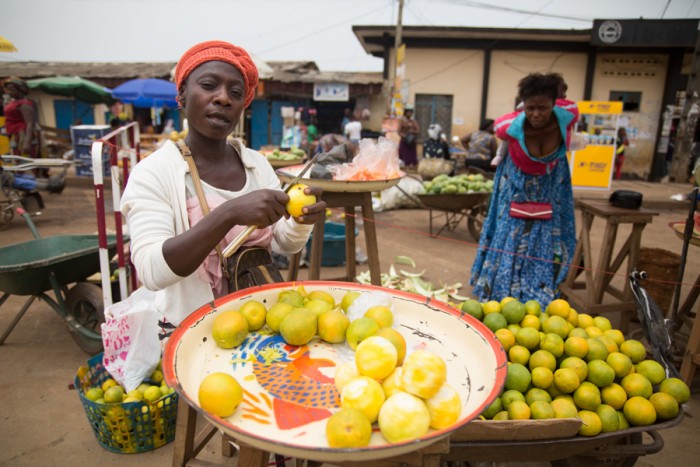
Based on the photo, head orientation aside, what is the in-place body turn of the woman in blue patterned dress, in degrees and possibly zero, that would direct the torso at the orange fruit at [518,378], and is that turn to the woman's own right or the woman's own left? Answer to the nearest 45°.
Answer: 0° — they already face it

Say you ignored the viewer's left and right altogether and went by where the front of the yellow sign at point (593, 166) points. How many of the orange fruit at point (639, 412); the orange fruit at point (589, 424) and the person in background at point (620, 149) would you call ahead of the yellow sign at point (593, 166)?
2

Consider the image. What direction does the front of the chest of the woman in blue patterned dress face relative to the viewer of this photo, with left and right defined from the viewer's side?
facing the viewer

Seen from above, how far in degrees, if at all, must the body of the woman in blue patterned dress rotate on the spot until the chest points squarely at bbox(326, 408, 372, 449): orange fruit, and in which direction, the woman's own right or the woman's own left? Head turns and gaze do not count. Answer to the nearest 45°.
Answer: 0° — they already face it

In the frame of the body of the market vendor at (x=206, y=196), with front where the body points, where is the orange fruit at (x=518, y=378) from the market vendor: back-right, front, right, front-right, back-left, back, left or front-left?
front-left

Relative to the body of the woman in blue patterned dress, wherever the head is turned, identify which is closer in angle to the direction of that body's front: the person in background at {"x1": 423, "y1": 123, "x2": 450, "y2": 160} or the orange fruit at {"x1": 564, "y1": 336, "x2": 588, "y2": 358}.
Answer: the orange fruit

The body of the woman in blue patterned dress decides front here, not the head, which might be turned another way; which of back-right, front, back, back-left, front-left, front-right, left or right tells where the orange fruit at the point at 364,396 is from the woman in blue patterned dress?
front

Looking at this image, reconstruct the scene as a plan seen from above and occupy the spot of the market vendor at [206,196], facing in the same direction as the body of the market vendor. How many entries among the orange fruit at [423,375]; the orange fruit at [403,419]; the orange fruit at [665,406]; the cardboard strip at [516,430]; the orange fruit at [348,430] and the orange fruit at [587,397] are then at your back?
0

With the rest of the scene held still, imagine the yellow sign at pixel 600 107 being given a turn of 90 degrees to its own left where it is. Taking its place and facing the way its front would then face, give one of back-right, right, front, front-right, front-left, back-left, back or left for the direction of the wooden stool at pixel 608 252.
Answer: right

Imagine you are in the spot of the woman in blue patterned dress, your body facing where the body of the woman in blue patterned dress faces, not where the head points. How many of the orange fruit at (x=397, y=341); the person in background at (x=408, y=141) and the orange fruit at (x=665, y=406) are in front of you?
2

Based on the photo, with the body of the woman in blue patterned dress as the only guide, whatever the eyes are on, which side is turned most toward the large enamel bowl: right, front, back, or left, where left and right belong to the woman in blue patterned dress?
front

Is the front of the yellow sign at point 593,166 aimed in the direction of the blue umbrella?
no

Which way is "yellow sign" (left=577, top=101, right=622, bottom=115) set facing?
toward the camera

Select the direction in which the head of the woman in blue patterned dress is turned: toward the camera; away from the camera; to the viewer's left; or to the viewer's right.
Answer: toward the camera

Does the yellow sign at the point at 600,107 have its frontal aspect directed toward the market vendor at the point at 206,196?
yes

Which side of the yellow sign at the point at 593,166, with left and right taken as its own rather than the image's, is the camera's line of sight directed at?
front

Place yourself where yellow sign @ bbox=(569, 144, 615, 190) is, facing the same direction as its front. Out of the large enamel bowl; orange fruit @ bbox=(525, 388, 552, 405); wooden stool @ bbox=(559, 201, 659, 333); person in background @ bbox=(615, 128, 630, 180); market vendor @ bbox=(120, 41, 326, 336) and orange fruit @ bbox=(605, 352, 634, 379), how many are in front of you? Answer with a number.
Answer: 5

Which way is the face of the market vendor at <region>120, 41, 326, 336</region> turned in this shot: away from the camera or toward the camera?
toward the camera

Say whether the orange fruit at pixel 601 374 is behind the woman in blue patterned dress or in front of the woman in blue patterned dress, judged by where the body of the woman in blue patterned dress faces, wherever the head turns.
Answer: in front

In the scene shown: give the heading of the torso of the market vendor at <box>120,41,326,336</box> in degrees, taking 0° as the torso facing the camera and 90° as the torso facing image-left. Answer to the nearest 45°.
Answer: approximately 315°
